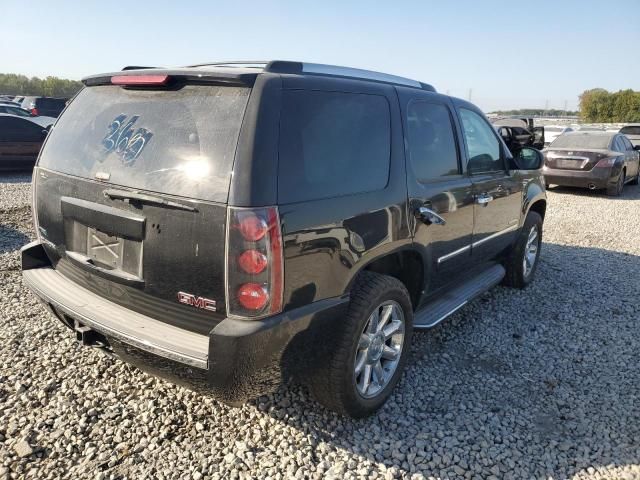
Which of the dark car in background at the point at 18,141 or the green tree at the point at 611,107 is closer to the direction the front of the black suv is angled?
the green tree

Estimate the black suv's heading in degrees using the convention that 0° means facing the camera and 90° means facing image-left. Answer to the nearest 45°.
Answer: approximately 225°

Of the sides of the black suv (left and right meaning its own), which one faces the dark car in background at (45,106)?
left

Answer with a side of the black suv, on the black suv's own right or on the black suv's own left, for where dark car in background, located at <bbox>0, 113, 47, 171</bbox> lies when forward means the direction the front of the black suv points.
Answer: on the black suv's own left
